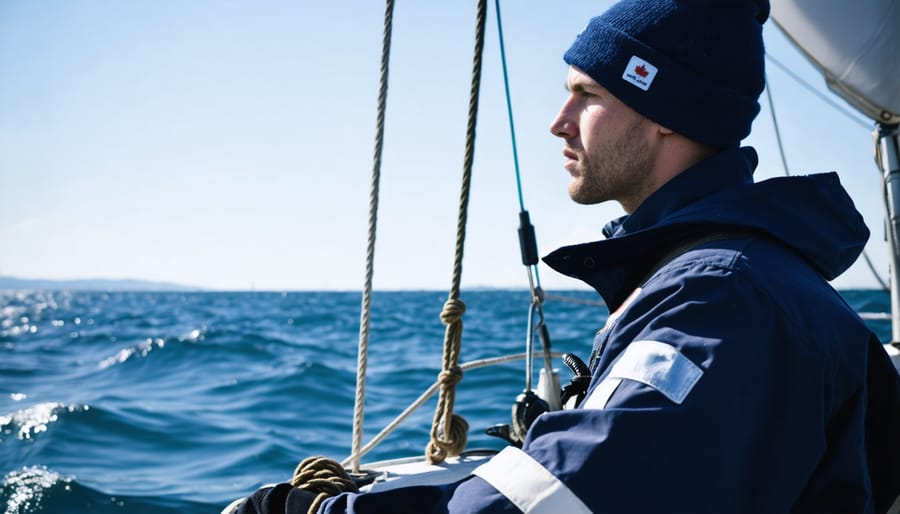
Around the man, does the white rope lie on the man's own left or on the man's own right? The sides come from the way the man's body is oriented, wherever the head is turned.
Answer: on the man's own right

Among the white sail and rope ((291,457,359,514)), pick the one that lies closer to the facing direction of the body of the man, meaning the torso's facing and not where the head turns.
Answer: the rope

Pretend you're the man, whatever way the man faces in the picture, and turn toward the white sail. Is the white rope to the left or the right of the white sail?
left

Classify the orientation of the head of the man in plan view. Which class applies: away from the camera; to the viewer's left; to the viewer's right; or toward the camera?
to the viewer's left

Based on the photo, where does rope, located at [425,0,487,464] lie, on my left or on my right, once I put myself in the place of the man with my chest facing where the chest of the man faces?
on my right

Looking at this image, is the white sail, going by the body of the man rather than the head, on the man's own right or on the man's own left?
on the man's own right

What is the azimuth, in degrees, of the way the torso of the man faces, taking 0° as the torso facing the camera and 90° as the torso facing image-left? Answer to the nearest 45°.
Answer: approximately 90°

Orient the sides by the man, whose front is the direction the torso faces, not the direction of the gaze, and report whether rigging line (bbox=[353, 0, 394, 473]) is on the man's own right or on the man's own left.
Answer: on the man's own right
